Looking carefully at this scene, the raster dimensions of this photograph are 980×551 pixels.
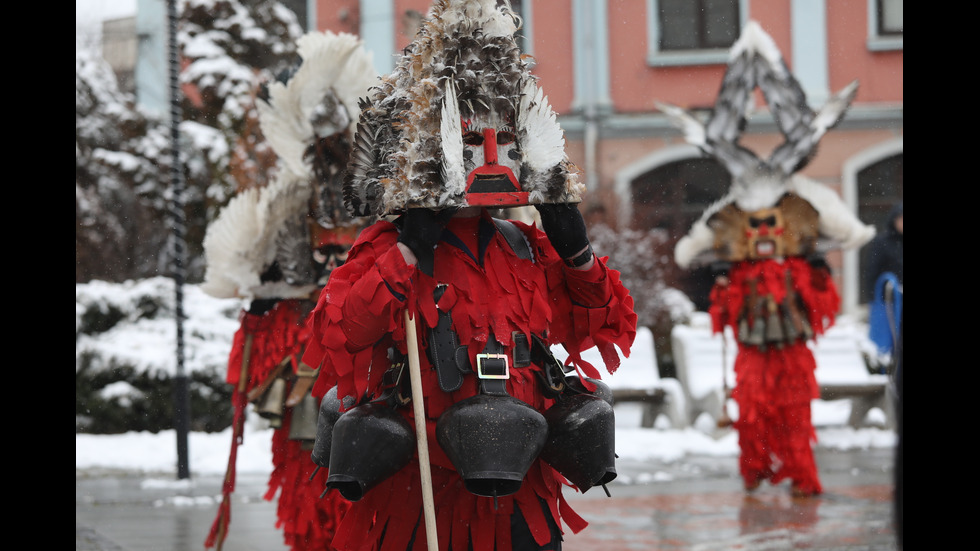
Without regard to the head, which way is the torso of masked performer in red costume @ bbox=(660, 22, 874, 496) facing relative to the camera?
toward the camera

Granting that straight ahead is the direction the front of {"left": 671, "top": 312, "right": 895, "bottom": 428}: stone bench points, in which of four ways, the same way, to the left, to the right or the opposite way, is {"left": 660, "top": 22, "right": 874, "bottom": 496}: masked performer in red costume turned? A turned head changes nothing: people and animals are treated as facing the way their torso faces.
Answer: the same way

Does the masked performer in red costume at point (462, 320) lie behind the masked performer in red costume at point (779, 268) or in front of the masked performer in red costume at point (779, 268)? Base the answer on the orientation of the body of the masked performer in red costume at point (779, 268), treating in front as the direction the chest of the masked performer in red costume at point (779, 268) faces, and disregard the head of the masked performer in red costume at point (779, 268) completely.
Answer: in front

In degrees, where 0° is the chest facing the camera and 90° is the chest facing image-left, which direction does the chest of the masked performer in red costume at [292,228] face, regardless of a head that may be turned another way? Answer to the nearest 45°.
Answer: approximately 315°

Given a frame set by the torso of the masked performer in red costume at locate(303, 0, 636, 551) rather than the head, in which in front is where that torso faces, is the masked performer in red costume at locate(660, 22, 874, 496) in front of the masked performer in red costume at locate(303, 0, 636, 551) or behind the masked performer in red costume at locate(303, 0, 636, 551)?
behind

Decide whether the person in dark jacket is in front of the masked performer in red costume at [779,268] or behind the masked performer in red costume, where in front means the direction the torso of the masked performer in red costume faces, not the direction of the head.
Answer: behind

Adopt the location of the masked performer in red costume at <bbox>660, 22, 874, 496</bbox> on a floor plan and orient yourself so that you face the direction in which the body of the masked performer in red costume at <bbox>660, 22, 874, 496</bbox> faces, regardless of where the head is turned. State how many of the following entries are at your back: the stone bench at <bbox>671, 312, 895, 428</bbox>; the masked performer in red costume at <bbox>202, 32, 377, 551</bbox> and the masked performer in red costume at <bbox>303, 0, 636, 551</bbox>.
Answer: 1

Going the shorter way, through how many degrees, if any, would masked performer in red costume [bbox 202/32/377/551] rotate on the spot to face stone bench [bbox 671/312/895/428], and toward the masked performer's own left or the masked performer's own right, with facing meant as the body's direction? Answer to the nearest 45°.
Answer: approximately 90° to the masked performer's own left

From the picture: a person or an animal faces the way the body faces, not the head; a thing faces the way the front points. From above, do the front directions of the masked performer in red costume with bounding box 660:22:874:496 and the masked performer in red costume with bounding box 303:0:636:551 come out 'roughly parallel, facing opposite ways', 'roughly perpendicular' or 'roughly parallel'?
roughly parallel

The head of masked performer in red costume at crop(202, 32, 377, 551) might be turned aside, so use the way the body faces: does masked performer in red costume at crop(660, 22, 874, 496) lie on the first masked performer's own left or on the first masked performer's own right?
on the first masked performer's own left

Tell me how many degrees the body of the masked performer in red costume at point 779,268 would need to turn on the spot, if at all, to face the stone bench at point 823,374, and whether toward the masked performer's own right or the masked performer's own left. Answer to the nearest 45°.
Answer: approximately 180°

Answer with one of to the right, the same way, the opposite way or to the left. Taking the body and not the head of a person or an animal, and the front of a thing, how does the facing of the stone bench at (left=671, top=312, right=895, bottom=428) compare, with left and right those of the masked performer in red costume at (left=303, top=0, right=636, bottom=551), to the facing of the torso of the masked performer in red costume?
the same way
